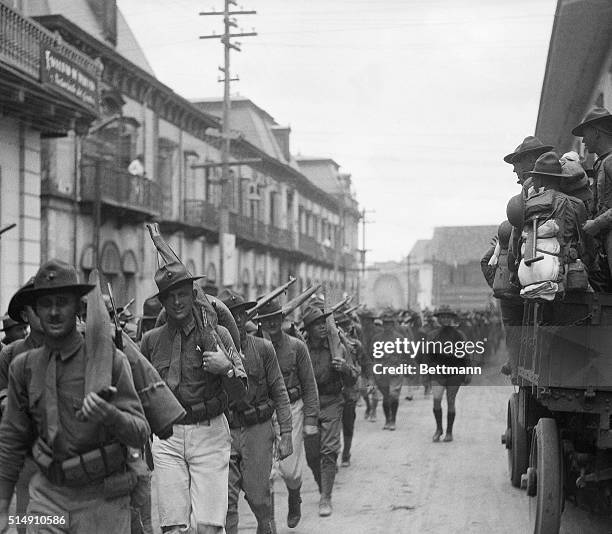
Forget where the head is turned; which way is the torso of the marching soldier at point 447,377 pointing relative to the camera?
toward the camera

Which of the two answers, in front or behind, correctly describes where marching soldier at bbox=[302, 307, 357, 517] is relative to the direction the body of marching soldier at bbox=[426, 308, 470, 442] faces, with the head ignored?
in front

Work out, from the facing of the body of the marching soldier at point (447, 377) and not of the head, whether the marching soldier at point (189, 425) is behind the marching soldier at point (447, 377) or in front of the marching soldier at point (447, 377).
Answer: in front

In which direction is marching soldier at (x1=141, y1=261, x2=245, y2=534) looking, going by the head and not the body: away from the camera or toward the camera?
toward the camera

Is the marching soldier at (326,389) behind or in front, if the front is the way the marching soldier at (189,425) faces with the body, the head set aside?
behind

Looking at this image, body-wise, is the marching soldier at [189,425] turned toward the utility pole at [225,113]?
no

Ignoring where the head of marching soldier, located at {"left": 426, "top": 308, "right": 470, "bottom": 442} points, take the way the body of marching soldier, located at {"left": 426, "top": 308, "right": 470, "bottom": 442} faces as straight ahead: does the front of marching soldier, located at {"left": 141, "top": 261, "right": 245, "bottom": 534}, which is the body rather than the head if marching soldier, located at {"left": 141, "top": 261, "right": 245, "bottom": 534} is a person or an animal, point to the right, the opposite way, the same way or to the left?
the same way

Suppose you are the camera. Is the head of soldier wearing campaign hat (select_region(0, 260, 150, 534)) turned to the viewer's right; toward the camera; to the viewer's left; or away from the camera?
toward the camera

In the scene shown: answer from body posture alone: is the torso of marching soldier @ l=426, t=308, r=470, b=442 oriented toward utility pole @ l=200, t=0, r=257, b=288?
no
